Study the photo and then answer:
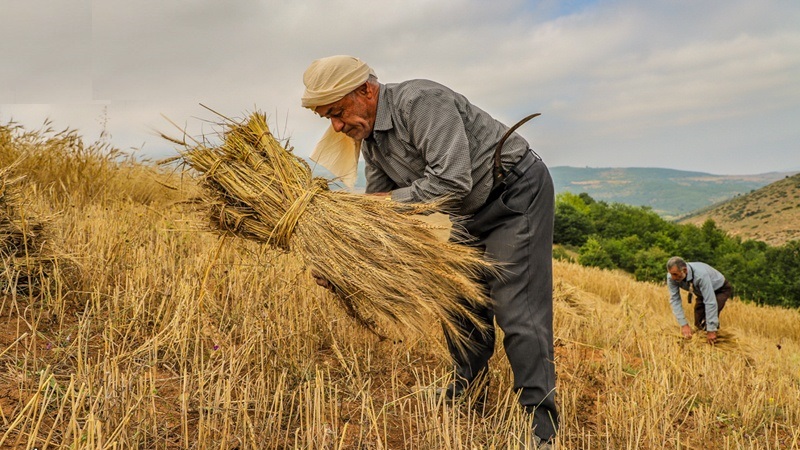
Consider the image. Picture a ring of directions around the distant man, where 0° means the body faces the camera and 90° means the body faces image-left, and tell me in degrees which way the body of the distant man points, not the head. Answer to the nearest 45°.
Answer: approximately 45°

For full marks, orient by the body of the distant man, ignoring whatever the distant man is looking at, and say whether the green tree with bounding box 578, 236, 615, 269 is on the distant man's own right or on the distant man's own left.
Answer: on the distant man's own right

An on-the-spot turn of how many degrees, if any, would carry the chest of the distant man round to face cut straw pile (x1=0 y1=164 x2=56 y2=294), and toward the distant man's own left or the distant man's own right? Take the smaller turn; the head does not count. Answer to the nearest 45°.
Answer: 0° — they already face it
